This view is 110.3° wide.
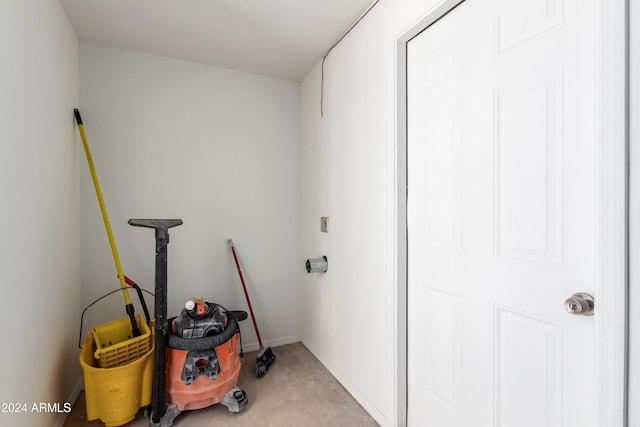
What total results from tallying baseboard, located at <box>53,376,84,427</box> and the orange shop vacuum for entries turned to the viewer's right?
1

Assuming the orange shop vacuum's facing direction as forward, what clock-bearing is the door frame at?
The door frame is roughly at 11 o'clock from the orange shop vacuum.

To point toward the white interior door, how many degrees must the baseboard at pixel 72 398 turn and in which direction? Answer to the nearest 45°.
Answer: approximately 45° to its right

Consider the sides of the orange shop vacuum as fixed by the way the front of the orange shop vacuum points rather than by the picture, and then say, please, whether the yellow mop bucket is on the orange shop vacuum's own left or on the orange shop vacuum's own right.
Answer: on the orange shop vacuum's own right

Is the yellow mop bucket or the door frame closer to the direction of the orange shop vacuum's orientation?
the door frame

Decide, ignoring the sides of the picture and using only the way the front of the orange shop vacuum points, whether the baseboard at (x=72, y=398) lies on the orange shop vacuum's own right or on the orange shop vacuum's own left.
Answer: on the orange shop vacuum's own right

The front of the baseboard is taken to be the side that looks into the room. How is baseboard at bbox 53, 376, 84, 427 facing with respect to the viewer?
to the viewer's right
